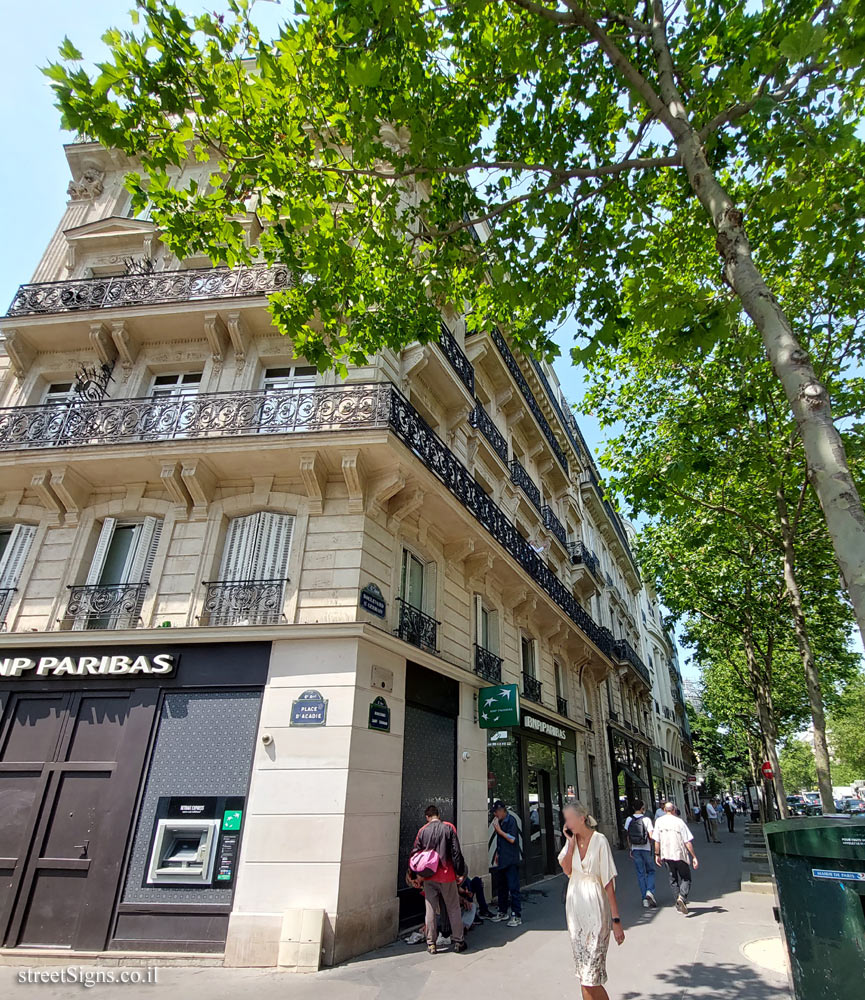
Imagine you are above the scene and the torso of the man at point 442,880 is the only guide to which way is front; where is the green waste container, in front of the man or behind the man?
behind

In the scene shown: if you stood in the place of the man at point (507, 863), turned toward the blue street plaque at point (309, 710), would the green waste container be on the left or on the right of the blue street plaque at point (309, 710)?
left

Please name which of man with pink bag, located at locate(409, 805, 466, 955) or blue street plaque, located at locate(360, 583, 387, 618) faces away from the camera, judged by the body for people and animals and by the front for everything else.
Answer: the man with pink bag

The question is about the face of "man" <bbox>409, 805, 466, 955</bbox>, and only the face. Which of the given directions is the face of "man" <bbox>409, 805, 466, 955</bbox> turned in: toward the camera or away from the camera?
away from the camera

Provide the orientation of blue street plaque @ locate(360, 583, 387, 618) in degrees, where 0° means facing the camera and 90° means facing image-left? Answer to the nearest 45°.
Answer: approximately 315°

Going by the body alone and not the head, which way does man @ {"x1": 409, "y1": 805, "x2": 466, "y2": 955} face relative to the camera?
away from the camera

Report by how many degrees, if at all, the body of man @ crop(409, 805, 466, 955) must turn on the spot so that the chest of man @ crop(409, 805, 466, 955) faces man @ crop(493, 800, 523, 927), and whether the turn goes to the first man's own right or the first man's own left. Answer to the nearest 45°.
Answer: approximately 45° to the first man's own right

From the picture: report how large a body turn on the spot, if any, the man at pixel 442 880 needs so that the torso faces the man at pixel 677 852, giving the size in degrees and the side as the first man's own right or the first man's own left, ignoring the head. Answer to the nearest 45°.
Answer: approximately 45° to the first man's own right
